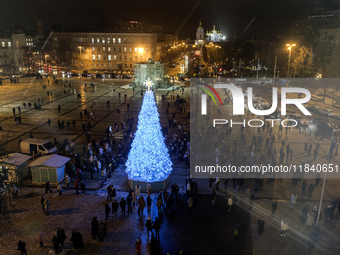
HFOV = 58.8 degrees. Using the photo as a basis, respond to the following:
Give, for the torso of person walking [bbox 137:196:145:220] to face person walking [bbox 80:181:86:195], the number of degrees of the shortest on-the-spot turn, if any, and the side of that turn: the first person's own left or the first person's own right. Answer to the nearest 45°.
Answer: approximately 45° to the first person's own left

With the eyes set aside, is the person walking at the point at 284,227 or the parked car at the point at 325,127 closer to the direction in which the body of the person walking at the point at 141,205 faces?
the parked car

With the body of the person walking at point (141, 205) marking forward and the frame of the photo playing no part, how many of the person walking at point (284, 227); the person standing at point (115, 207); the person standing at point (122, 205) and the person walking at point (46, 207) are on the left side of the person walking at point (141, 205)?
3

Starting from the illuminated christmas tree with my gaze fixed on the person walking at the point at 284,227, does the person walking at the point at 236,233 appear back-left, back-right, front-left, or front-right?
front-right

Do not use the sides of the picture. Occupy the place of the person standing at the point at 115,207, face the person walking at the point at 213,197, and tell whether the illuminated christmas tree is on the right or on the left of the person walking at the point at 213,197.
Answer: left

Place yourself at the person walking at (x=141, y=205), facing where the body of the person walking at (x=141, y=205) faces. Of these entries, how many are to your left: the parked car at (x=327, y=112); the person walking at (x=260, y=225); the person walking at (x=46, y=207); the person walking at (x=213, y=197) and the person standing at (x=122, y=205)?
2

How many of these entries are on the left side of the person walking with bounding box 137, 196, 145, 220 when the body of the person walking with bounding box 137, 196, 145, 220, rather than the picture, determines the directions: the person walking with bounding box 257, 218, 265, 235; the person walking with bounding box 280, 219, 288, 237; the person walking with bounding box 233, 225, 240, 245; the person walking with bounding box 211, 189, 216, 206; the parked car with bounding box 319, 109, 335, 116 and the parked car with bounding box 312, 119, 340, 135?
0

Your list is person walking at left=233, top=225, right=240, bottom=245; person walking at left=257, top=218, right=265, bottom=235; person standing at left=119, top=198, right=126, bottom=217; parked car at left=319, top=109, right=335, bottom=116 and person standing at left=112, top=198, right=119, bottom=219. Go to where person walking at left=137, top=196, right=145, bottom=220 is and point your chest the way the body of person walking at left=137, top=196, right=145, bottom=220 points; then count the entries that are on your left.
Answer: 2

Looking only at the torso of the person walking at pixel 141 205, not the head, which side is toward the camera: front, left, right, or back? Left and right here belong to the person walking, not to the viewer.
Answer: back

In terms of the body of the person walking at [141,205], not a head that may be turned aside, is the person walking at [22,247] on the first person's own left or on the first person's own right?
on the first person's own left

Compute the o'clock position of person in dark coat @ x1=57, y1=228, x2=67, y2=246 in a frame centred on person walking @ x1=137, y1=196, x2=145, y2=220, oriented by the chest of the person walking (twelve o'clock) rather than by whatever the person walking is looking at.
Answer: The person in dark coat is roughly at 8 o'clock from the person walking.

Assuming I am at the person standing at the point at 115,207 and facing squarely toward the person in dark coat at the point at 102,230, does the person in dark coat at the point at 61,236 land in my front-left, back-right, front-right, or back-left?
front-right

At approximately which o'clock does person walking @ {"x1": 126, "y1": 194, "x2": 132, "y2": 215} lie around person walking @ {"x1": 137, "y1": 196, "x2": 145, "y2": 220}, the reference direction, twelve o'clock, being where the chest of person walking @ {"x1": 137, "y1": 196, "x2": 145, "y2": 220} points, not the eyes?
person walking @ {"x1": 126, "y1": 194, "x2": 132, "y2": 215} is roughly at 10 o'clock from person walking @ {"x1": 137, "y1": 196, "x2": 145, "y2": 220}.
